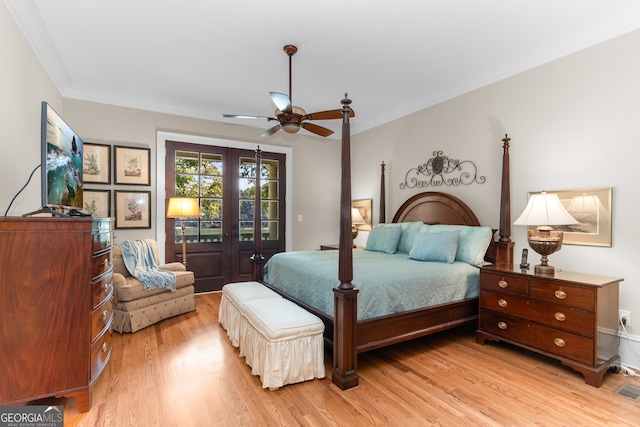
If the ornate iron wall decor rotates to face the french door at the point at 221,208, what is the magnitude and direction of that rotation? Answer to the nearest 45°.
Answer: approximately 45° to its right

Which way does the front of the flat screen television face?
to the viewer's right

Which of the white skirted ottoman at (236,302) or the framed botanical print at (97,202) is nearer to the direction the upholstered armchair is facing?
the white skirted ottoman

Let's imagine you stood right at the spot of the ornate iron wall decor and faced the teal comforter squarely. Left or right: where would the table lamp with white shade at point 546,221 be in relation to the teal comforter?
left

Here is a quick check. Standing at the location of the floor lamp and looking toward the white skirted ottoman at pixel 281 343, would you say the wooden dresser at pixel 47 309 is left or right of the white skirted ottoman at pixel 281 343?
right

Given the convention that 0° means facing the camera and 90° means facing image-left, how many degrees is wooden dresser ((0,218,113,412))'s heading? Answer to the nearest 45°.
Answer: approximately 270°

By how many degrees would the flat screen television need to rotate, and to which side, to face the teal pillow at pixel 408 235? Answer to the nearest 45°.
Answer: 0° — it already faces it

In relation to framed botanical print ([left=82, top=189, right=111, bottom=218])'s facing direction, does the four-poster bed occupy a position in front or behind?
in front

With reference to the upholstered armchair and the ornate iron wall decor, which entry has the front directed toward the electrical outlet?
the upholstered armchair
